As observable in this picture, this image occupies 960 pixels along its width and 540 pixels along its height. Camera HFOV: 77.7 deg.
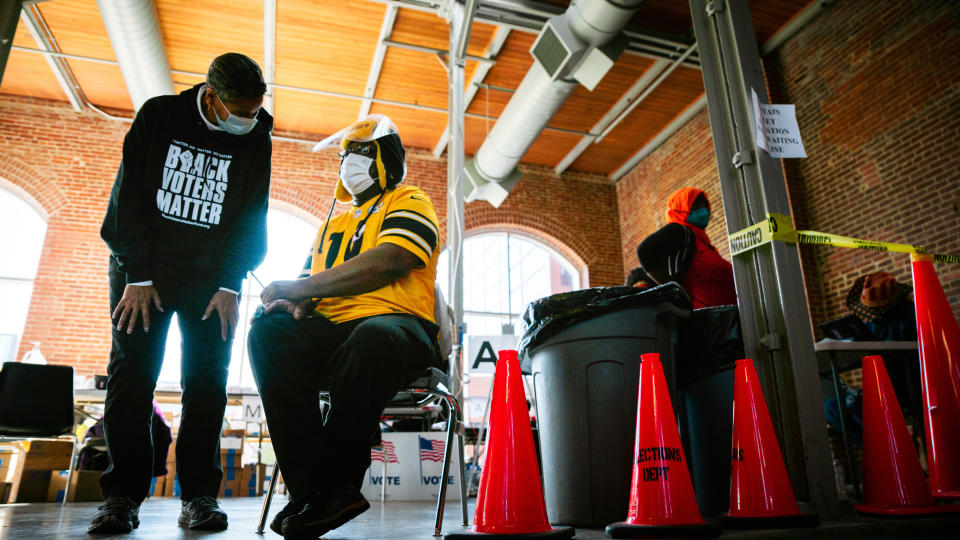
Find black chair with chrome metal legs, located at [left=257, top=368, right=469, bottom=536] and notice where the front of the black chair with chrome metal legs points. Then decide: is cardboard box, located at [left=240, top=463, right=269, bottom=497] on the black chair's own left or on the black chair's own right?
on the black chair's own right

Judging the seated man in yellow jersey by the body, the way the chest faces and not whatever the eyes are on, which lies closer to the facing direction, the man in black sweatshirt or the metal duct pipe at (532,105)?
the man in black sweatshirt

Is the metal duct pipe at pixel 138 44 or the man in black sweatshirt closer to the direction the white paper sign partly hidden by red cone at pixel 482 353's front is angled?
the man in black sweatshirt
